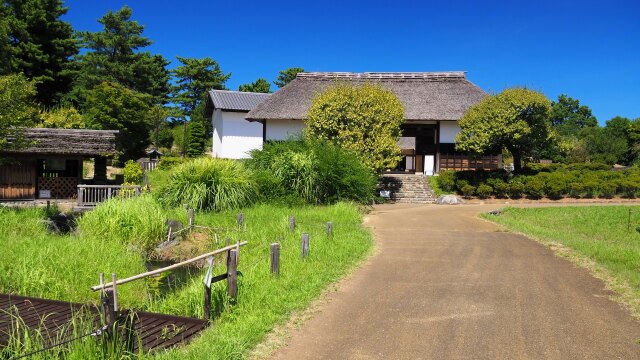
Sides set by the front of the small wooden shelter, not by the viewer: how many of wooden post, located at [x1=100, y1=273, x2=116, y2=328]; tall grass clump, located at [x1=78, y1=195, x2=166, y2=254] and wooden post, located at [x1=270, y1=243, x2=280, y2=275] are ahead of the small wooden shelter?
3

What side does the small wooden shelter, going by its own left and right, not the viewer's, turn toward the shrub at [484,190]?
left

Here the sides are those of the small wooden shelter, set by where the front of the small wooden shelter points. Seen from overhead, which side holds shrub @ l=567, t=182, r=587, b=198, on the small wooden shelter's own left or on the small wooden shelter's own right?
on the small wooden shelter's own left

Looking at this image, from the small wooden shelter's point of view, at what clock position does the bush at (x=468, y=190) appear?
The bush is roughly at 10 o'clock from the small wooden shelter.

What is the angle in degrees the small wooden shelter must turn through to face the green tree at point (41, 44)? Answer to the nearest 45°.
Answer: approximately 180°

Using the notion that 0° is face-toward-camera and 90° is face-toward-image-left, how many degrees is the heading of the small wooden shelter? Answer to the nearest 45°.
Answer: approximately 0°

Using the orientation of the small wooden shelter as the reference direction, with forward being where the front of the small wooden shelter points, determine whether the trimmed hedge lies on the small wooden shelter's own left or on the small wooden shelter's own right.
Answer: on the small wooden shelter's own left

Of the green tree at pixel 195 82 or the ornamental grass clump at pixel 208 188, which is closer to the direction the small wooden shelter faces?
the ornamental grass clump

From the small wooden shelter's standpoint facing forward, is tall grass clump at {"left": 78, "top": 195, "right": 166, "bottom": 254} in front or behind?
in front

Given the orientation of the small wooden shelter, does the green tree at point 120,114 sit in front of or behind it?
behind

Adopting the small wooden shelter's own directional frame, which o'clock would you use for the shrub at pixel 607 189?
The shrub is roughly at 10 o'clock from the small wooden shelter.

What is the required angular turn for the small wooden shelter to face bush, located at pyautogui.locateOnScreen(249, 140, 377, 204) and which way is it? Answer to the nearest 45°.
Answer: approximately 45° to its left

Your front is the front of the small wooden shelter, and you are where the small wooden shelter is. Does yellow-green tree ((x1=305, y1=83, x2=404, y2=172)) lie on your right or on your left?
on your left

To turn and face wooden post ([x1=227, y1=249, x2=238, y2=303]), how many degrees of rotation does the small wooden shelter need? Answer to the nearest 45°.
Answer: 0° — it already faces it

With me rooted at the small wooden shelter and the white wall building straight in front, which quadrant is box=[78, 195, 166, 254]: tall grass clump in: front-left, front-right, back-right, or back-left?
back-right
